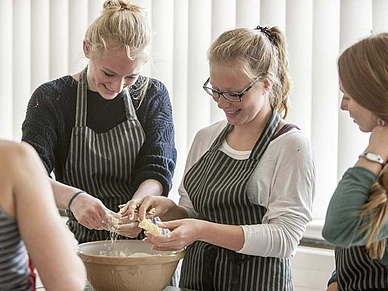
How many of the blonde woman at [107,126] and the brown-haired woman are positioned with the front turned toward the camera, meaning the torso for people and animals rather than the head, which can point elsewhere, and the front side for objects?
1

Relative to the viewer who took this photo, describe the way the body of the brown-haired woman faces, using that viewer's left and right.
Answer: facing to the left of the viewer

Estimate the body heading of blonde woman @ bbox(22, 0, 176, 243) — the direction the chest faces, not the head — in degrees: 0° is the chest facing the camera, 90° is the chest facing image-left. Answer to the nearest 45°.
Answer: approximately 0°

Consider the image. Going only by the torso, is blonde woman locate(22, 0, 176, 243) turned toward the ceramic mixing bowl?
yes

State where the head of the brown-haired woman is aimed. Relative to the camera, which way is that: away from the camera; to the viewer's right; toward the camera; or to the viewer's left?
to the viewer's left

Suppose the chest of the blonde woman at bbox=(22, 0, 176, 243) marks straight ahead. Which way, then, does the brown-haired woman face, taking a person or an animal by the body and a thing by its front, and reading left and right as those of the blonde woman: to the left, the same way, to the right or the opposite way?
to the right

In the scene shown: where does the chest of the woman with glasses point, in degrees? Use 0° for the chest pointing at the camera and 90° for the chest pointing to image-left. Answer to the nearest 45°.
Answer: approximately 45°
